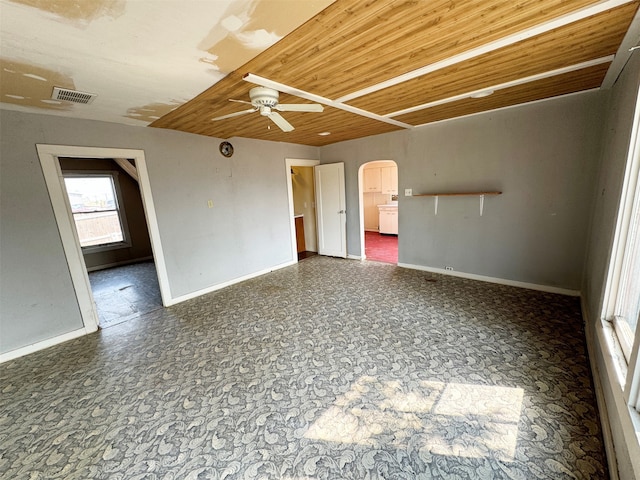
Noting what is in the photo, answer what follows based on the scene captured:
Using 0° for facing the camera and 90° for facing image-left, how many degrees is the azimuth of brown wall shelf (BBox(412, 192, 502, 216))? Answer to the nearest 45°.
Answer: approximately 0°

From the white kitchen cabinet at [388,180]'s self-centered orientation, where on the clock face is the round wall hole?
The round wall hole is roughly at 1 o'clock from the white kitchen cabinet.

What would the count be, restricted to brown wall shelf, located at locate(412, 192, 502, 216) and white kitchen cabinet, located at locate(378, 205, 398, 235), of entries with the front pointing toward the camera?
2

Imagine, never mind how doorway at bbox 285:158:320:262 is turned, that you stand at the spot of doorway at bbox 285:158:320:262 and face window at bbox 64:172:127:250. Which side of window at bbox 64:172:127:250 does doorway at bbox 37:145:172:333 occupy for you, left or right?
left

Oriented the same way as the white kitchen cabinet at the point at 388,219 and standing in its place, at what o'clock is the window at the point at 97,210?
The window is roughly at 2 o'clock from the white kitchen cabinet.

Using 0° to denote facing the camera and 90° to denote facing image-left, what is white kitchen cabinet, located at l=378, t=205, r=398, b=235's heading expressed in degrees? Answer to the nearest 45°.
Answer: approximately 0°
